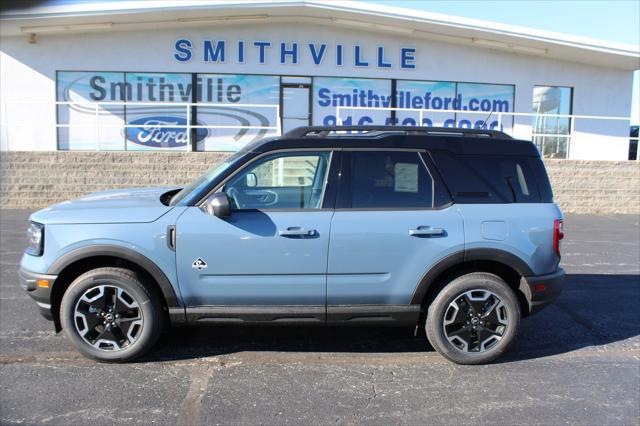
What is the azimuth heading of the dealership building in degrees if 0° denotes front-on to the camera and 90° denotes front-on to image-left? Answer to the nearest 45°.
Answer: approximately 0°

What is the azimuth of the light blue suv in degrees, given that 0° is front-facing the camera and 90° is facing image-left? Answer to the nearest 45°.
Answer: approximately 90°

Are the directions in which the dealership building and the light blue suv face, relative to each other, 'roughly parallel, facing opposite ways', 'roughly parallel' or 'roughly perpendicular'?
roughly perpendicular

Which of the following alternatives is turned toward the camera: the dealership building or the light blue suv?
the dealership building

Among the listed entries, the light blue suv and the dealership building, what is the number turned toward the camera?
1

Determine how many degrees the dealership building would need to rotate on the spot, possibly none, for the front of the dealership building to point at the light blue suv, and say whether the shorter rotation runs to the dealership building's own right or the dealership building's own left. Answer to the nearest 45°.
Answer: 0° — it already faces it

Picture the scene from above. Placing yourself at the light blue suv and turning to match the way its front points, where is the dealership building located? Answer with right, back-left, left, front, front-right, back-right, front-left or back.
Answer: right
